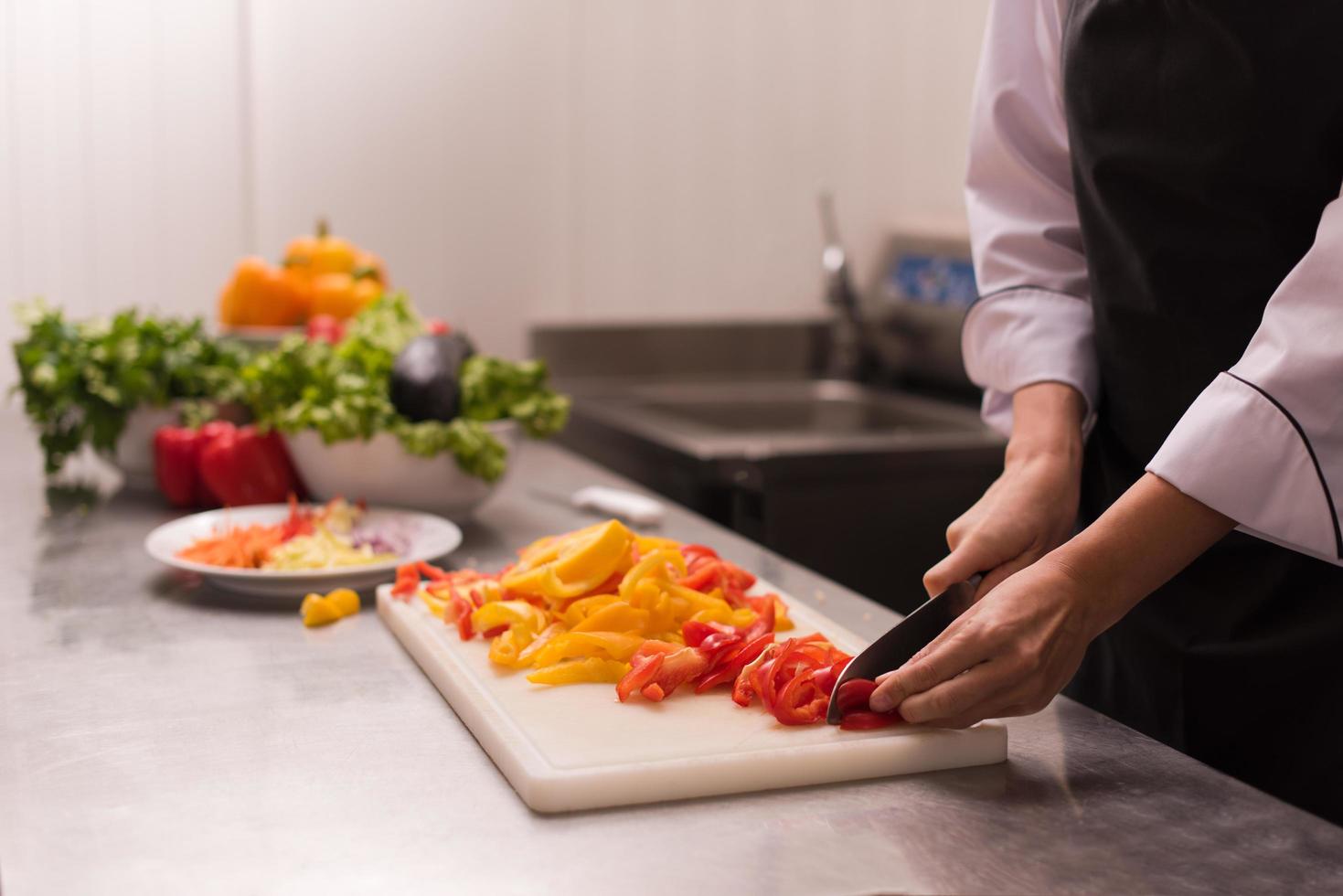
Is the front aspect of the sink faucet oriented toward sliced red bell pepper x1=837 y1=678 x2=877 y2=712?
yes

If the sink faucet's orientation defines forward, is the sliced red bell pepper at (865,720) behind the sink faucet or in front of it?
in front

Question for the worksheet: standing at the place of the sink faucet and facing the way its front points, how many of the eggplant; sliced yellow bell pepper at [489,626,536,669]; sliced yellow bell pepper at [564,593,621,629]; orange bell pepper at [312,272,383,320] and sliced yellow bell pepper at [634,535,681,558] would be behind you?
0

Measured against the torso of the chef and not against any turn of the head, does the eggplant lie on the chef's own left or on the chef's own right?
on the chef's own right

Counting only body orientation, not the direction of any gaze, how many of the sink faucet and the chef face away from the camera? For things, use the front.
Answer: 0

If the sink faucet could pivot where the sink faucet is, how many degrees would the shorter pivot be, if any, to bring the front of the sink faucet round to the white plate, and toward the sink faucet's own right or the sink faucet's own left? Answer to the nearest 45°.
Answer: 0° — it already faces it

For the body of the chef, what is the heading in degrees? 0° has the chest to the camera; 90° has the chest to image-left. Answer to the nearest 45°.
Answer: approximately 45°

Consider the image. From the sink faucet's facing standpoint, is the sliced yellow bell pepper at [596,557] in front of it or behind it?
in front

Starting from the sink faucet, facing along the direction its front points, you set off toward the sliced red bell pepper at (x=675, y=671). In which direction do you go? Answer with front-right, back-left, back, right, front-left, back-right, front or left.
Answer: front

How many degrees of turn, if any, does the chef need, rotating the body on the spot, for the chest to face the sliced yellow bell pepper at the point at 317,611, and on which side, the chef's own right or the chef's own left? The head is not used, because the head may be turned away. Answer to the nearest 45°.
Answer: approximately 45° to the chef's own right

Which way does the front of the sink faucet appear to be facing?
toward the camera
